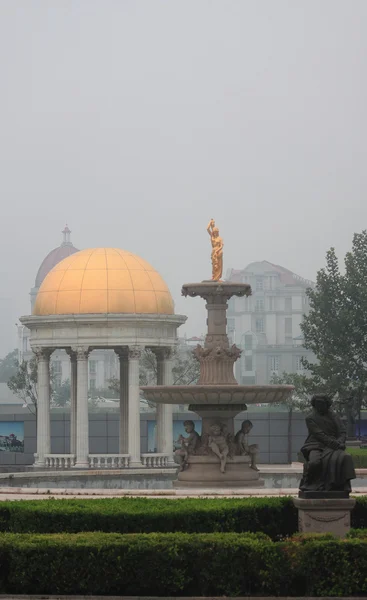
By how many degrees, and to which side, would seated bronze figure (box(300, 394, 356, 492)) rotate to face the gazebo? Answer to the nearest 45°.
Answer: approximately 180°

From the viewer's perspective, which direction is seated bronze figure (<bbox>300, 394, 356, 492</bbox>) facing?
toward the camera

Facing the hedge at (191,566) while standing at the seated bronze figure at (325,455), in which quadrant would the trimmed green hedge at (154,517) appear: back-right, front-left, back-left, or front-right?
front-right

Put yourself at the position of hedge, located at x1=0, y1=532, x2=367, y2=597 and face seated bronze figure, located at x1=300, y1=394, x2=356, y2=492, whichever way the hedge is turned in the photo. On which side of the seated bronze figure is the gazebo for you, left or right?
left

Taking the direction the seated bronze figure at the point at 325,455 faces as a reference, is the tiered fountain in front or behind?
behind

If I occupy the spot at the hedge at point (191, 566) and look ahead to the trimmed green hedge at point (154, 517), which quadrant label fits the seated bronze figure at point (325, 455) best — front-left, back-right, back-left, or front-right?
front-right

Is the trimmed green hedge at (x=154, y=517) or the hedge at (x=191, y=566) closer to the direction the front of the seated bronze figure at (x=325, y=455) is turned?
the hedge

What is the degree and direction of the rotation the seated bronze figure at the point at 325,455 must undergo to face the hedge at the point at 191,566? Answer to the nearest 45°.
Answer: approximately 45° to its right

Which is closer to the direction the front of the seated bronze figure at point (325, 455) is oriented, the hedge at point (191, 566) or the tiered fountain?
the hedge

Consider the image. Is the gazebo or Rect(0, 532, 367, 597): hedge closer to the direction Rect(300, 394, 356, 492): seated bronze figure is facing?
the hedge

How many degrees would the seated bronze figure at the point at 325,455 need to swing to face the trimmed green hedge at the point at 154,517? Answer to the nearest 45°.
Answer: approximately 90° to its right

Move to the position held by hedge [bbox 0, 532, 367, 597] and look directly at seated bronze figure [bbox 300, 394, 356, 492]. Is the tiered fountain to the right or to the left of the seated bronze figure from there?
left
